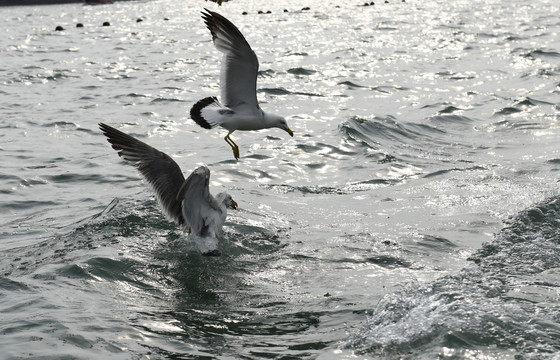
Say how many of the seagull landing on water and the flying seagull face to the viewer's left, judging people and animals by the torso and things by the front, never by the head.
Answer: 0

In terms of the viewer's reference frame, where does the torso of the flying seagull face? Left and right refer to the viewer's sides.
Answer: facing to the right of the viewer

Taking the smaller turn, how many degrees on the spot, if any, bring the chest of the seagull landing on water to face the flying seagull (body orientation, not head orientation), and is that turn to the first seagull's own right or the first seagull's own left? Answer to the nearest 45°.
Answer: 0° — it already faces it

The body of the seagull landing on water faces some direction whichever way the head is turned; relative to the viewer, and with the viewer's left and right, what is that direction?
facing away from the viewer and to the right of the viewer

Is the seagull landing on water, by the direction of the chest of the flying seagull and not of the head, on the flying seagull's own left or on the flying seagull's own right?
on the flying seagull's own right
